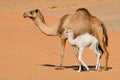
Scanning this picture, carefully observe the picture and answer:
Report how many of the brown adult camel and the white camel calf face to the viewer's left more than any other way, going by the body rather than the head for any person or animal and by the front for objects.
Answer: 2

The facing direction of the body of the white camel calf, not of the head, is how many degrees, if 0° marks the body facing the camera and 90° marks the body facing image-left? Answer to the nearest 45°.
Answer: approximately 90°

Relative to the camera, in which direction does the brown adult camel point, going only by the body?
to the viewer's left

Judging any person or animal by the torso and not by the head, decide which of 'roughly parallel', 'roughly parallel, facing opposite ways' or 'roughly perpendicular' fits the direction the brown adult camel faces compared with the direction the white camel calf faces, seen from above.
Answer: roughly parallel
